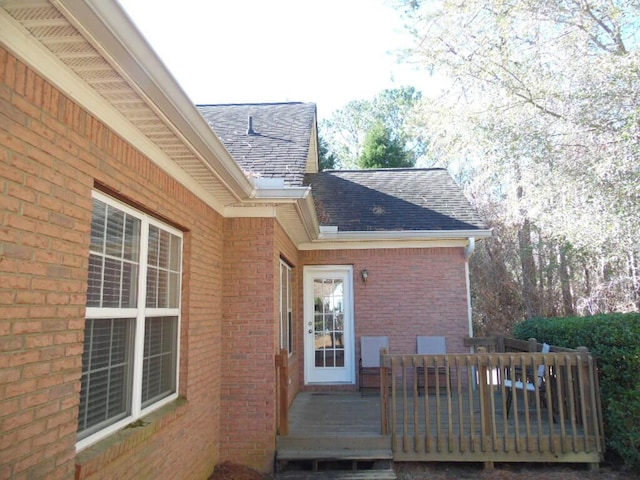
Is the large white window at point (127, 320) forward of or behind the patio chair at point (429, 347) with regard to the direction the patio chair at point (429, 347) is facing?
forward

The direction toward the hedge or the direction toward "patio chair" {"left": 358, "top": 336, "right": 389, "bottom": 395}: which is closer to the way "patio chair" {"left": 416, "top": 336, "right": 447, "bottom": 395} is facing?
the hedge

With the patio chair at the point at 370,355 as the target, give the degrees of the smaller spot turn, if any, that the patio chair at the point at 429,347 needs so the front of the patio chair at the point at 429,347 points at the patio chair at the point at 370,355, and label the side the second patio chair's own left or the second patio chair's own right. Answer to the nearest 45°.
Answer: approximately 90° to the second patio chair's own right

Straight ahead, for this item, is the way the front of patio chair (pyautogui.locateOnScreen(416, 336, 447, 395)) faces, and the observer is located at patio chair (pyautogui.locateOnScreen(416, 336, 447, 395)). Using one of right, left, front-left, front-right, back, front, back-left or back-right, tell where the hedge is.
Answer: front-left

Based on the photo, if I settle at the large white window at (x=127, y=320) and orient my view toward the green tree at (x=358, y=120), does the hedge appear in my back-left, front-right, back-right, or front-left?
front-right

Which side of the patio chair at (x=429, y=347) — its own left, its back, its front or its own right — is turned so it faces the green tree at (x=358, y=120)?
back

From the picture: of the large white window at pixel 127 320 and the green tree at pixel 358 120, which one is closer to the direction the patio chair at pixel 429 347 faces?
the large white window

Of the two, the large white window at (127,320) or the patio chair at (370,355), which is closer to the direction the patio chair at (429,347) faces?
the large white window

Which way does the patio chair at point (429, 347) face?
toward the camera

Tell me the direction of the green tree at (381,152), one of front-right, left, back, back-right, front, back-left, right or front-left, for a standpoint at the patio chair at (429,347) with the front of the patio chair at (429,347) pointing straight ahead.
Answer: back

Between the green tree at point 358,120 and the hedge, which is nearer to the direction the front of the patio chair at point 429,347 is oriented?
the hedge

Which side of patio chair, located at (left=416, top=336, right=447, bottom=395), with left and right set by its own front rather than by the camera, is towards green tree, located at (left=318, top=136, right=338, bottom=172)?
back
